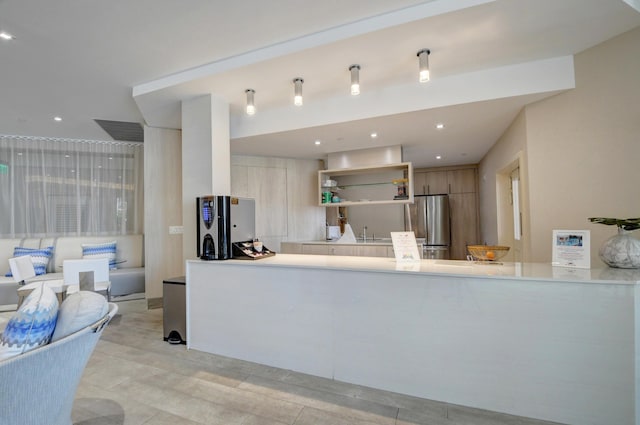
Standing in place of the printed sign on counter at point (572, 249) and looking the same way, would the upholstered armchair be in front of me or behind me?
in front

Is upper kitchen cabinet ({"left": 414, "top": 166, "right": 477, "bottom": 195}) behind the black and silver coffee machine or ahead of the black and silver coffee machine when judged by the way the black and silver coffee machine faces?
behind

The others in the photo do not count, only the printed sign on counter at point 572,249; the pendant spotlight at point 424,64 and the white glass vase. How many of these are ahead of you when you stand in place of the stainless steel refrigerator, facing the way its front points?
3

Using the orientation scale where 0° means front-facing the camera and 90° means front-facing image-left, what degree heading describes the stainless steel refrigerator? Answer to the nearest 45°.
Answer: approximately 0°

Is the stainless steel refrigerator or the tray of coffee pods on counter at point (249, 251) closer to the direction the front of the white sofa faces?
the tray of coffee pods on counter

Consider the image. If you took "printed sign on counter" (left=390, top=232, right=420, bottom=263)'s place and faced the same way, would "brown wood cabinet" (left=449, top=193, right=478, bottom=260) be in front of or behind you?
behind

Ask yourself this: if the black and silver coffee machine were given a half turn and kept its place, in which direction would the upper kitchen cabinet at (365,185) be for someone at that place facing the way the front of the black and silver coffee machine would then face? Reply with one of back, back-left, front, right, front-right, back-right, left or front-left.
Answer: front

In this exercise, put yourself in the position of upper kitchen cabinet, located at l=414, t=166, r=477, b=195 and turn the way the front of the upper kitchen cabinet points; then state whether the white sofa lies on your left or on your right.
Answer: on your right

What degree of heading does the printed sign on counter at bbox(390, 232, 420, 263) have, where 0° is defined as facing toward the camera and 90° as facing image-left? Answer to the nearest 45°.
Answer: approximately 0°

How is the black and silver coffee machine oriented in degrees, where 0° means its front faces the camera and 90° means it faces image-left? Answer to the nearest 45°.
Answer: approximately 45°
